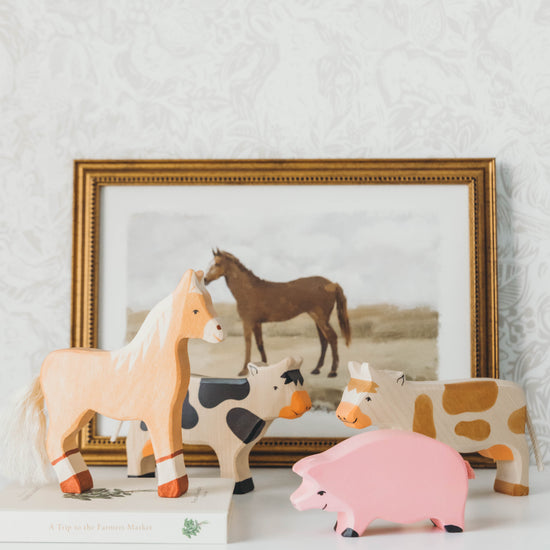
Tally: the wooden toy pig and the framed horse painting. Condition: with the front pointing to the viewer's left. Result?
1

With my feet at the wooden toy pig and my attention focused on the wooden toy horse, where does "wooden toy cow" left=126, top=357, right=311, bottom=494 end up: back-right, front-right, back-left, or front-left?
front-right

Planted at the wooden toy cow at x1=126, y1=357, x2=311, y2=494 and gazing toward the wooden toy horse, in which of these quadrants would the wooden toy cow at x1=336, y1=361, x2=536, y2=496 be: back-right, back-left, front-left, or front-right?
back-left

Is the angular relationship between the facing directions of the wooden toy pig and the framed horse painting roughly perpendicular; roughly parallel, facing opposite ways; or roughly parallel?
roughly perpendicular

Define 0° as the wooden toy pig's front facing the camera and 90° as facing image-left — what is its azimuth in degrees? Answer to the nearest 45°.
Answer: approximately 90°

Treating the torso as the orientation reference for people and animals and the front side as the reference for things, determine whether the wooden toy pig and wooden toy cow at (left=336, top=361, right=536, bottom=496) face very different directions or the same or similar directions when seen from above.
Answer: same or similar directions

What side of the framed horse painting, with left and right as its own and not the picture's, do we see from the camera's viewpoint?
front

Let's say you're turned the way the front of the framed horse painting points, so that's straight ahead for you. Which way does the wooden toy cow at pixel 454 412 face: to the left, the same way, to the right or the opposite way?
to the right

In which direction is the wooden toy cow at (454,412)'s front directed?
to the viewer's left

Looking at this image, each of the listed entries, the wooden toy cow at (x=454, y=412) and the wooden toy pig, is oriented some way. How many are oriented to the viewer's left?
2
